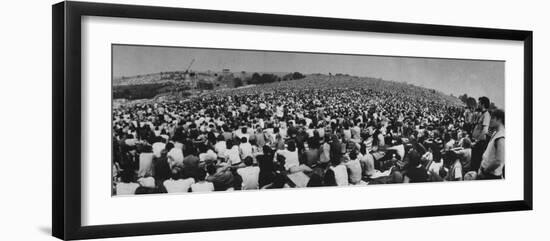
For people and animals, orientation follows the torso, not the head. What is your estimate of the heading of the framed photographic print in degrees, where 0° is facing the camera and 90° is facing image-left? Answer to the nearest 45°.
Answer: approximately 315°
